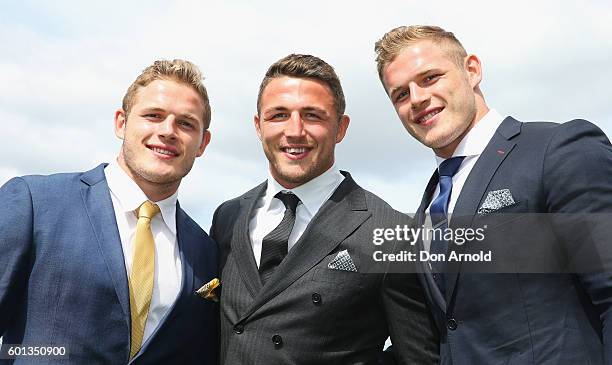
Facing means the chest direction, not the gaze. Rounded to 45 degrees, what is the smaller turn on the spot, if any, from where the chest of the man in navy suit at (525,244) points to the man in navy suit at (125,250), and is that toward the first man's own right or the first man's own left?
approximately 45° to the first man's own right

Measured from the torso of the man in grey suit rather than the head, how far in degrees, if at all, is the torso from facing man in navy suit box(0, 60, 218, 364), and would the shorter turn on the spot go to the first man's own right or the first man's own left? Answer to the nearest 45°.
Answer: approximately 45° to the first man's own right

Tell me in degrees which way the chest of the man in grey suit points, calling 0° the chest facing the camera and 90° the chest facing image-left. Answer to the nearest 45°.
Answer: approximately 45°

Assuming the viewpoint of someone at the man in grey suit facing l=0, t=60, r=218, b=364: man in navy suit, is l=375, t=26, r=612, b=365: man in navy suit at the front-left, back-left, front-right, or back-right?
back-left

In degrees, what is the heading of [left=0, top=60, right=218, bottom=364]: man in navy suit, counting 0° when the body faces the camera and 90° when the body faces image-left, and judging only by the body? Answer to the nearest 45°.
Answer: approximately 315°
